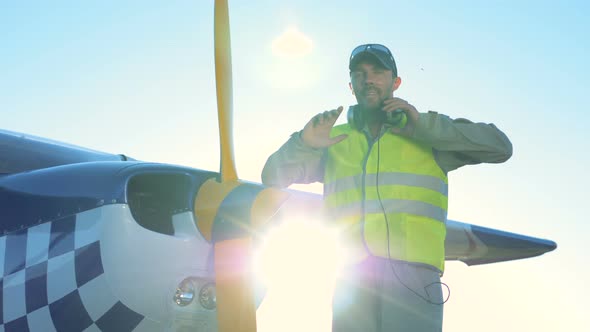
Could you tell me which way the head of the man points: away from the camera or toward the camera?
toward the camera

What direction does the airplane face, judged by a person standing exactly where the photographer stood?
facing the viewer and to the right of the viewer
